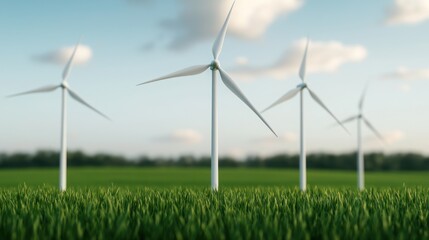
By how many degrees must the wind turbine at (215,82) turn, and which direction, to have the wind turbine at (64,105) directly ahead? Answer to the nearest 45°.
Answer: approximately 135° to its right

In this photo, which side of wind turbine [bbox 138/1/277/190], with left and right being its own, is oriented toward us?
front

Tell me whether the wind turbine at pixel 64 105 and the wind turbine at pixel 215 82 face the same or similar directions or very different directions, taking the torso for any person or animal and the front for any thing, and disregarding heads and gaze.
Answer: same or similar directions

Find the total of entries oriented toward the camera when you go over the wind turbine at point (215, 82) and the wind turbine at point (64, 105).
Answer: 2

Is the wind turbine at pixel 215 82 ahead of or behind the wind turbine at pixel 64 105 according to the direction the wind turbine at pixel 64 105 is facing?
ahead
